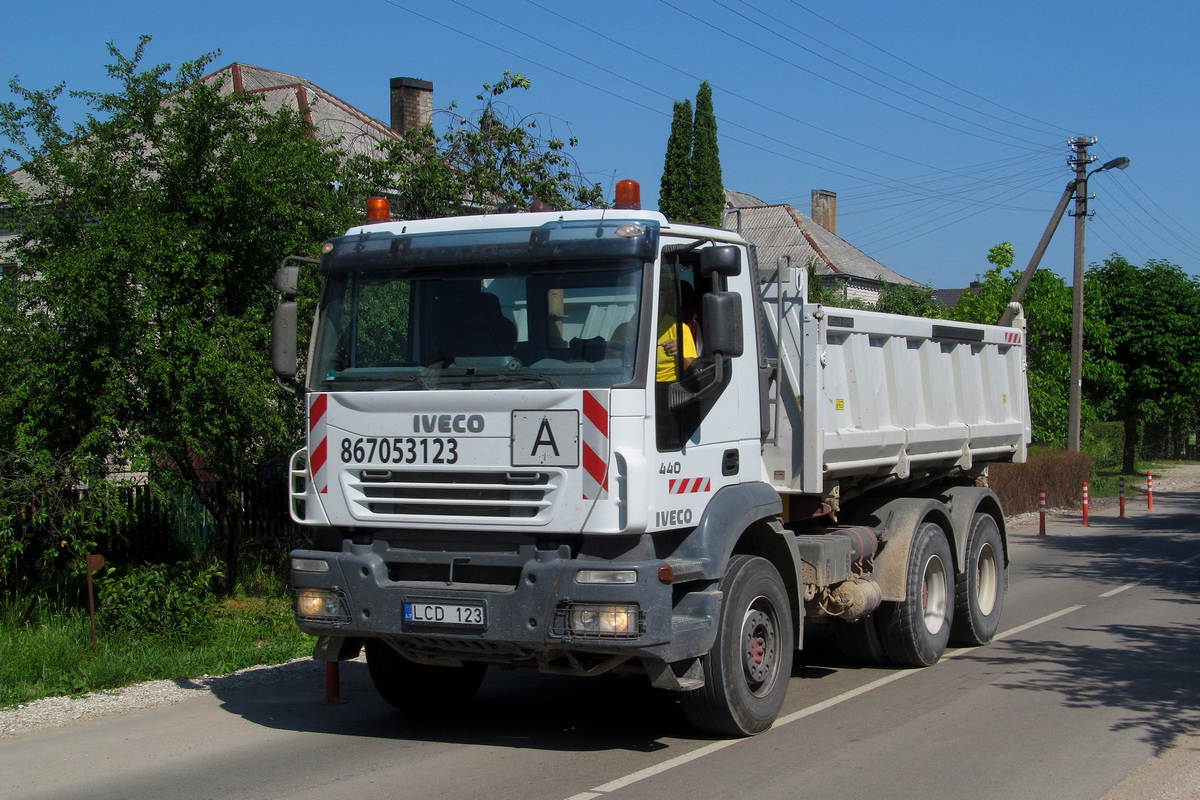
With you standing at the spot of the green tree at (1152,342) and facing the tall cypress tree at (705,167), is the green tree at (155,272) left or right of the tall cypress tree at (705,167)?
left

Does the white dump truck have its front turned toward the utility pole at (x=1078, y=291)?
no

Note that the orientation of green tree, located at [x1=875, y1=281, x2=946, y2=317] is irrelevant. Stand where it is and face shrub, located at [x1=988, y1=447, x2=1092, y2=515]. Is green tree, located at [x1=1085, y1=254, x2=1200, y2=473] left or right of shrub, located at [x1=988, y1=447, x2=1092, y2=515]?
left

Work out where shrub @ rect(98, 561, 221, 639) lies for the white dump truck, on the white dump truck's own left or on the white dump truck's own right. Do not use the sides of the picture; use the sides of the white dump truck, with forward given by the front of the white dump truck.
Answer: on the white dump truck's own right

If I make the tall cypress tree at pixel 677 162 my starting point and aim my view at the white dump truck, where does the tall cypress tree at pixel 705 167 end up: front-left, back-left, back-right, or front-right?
back-left

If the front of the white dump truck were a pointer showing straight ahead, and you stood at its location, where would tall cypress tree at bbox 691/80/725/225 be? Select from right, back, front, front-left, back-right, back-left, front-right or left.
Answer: back-right

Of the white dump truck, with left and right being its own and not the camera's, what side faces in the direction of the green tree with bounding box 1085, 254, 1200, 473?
back

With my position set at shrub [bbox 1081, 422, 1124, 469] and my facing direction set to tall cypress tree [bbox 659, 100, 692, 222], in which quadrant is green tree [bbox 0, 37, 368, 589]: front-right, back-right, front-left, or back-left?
front-left

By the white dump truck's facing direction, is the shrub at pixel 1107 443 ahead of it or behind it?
behind

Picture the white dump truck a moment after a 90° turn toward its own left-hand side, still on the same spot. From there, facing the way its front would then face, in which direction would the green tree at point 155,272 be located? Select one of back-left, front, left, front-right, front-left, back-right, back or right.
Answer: back

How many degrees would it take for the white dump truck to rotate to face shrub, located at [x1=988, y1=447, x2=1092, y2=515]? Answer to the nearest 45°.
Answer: approximately 180°

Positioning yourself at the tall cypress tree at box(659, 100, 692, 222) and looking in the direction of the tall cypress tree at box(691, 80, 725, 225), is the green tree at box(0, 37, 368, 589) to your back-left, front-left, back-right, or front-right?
back-right

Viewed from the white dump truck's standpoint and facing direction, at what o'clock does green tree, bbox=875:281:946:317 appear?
The green tree is roughly at 5 o'clock from the white dump truck.

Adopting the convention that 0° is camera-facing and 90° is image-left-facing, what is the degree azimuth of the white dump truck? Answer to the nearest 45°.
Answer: approximately 45°
